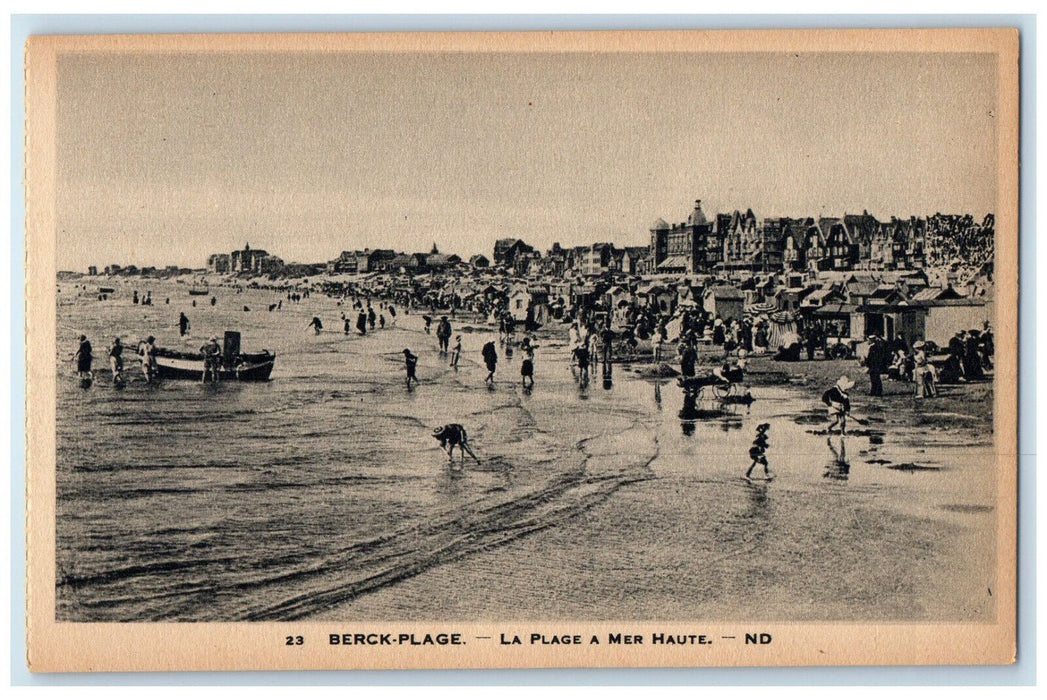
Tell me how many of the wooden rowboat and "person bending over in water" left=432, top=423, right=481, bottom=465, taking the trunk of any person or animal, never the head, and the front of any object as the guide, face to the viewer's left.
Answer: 1

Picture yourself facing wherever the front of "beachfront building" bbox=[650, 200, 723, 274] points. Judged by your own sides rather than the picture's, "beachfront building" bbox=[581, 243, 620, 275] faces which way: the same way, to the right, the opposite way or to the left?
the same way

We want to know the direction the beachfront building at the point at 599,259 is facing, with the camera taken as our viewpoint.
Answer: facing the viewer and to the left of the viewer

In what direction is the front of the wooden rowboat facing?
to the viewer's right

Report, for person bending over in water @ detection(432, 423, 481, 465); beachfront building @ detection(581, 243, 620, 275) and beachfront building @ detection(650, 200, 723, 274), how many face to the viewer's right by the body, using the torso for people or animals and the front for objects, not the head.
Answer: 0

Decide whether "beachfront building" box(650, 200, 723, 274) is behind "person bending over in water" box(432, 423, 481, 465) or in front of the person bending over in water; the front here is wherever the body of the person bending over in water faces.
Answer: behind

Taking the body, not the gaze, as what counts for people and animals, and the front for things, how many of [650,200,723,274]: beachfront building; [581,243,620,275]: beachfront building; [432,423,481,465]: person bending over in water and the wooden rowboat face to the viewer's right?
1

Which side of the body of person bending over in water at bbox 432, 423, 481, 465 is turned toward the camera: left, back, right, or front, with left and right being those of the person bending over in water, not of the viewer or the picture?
left

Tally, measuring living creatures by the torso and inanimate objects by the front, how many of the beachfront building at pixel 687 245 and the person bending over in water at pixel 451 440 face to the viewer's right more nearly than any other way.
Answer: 0
